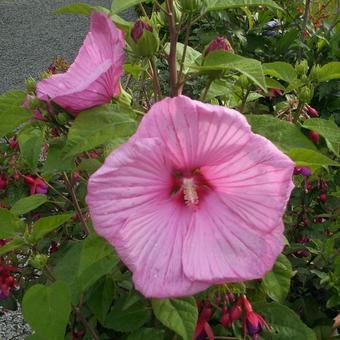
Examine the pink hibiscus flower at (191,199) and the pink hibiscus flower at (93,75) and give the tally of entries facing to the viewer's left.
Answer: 1

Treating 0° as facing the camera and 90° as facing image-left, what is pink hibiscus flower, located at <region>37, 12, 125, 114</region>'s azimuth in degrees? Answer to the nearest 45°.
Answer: approximately 90°

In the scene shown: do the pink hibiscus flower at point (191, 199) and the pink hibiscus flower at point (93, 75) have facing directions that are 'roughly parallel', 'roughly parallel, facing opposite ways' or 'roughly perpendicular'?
roughly perpendicular

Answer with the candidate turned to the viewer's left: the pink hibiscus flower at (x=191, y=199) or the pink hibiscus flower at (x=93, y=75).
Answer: the pink hibiscus flower at (x=93, y=75)
